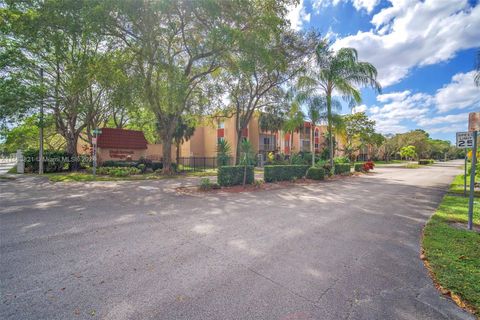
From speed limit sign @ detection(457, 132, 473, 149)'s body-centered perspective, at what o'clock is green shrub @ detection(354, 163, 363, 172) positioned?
The green shrub is roughly at 5 o'clock from the speed limit sign.

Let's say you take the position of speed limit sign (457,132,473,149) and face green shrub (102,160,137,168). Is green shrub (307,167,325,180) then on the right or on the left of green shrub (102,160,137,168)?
right

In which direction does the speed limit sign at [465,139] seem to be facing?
toward the camera

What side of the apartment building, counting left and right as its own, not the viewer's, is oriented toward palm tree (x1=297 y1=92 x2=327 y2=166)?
front

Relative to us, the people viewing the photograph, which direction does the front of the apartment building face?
facing the viewer and to the right of the viewer

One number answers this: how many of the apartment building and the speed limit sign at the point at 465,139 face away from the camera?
0

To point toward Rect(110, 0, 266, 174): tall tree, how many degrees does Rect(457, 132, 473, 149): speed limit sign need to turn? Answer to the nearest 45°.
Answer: approximately 90° to its right

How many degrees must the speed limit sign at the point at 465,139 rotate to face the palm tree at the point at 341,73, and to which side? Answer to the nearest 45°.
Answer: approximately 135° to its right

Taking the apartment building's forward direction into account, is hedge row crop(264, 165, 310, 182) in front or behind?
in front

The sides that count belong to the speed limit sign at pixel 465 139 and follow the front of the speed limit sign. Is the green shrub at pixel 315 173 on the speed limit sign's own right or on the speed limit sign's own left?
on the speed limit sign's own right

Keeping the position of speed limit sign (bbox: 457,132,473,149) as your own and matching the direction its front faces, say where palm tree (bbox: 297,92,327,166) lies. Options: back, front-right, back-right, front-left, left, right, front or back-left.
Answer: back-right

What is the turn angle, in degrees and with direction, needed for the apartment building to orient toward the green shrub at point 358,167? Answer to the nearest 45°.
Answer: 0° — it already faces it

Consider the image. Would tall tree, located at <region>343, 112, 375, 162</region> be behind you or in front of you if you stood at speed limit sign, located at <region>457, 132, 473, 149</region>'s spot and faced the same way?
behind

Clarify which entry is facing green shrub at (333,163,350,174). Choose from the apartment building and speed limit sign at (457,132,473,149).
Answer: the apartment building
